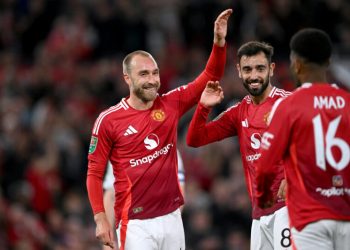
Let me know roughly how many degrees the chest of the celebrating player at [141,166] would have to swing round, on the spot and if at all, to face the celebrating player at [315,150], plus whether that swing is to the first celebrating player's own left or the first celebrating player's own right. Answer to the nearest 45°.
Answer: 0° — they already face them

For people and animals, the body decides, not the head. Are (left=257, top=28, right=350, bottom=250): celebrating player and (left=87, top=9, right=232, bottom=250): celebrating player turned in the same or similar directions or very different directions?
very different directions

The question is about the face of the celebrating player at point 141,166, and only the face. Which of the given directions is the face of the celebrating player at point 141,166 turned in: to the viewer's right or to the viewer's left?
to the viewer's right

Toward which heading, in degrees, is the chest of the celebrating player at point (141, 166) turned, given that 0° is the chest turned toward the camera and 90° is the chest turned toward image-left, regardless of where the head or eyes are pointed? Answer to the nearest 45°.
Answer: approximately 315°

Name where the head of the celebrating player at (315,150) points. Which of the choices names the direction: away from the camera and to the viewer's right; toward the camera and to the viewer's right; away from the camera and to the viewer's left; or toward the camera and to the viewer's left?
away from the camera and to the viewer's left

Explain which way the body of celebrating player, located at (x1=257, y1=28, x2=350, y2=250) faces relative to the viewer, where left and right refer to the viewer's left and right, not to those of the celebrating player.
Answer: facing away from the viewer and to the left of the viewer

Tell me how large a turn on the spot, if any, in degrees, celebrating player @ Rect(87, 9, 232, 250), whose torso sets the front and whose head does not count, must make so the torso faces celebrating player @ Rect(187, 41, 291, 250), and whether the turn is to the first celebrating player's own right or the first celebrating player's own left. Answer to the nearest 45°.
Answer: approximately 45° to the first celebrating player's own left
